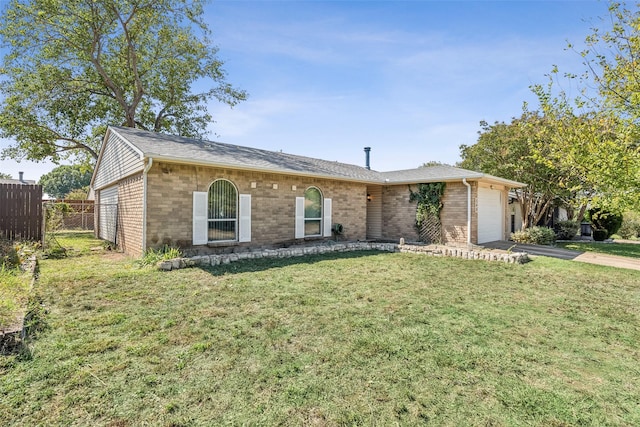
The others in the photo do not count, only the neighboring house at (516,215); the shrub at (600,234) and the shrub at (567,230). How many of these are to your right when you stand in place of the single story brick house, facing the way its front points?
0

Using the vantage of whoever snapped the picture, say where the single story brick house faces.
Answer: facing the viewer and to the right of the viewer

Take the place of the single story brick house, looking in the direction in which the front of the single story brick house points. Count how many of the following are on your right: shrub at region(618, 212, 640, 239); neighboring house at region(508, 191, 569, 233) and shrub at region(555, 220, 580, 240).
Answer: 0

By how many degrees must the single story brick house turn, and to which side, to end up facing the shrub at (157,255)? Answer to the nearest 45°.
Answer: approximately 90° to its right

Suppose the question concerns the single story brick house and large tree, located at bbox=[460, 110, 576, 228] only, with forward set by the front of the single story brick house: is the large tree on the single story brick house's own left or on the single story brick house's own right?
on the single story brick house's own left

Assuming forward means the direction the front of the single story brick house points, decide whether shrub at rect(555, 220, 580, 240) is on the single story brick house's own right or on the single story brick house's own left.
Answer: on the single story brick house's own left

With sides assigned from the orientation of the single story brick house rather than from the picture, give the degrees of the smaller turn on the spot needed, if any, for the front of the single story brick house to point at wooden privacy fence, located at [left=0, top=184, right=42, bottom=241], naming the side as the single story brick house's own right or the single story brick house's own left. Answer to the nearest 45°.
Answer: approximately 135° to the single story brick house's own right

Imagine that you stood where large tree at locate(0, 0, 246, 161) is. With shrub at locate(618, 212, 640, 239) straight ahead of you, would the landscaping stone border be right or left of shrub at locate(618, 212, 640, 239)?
right

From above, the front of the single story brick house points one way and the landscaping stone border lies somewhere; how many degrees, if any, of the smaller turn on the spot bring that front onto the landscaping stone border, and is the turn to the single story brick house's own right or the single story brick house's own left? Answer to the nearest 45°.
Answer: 0° — it already faces it

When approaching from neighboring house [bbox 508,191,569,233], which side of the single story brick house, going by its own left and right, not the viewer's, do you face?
left

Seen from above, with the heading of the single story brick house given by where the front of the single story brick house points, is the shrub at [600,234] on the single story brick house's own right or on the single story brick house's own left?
on the single story brick house's own left

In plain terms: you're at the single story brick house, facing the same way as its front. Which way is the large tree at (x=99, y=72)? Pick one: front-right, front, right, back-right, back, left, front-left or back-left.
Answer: back
